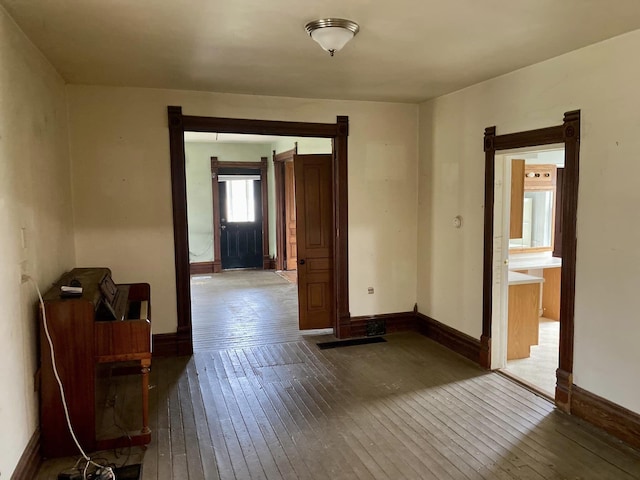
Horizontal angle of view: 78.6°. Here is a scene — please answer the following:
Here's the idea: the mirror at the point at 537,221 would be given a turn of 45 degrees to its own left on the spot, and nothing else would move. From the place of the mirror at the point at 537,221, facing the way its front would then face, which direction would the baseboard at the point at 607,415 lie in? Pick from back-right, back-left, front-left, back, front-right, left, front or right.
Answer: front-right

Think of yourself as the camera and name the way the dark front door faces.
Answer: facing the viewer

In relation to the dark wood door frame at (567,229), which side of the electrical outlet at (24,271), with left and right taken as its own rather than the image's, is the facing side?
front

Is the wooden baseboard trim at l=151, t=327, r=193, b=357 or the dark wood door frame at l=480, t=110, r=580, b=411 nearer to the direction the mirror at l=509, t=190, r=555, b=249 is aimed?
the dark wood door frame

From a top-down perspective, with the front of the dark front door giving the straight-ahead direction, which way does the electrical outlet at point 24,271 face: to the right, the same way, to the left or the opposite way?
to the left

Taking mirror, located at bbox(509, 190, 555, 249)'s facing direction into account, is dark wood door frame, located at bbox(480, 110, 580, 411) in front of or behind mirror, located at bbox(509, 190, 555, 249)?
in front

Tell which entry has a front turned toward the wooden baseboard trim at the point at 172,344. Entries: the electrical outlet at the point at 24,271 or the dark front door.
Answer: the dark front door

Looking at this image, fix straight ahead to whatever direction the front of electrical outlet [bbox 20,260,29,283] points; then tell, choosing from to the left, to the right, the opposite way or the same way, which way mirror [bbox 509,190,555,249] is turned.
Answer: to the right

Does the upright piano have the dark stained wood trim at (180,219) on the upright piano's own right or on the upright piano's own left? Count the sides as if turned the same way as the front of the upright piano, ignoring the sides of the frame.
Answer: on the upright piano's own left

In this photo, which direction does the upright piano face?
to the viewer's right

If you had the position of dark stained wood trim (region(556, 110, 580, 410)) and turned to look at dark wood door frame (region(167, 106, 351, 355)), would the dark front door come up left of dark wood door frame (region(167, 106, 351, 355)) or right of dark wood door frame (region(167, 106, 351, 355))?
right

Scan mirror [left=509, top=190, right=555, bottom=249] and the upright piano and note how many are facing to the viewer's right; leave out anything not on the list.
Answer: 1

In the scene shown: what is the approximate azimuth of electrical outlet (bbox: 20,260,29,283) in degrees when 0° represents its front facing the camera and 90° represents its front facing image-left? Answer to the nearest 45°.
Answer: approximately 315°

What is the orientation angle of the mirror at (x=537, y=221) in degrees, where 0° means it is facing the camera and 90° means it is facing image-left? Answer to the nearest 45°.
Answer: approximately 0°

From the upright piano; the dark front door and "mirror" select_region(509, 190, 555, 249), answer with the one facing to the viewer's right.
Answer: the upright piano

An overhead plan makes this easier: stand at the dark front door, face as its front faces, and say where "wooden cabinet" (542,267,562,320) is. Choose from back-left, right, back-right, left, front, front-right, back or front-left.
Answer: front-left

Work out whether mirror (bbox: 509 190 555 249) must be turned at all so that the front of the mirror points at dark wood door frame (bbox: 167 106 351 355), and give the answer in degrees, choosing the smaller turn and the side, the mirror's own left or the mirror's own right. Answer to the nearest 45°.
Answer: approximately 45° to the mirror's own right

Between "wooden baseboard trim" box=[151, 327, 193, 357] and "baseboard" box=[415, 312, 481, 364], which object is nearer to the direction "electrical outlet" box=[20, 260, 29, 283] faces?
the baseboard
